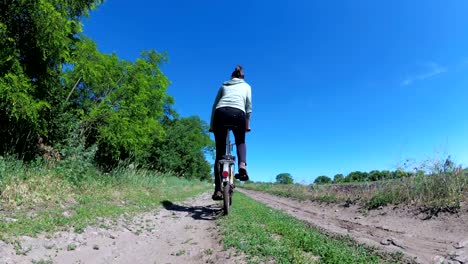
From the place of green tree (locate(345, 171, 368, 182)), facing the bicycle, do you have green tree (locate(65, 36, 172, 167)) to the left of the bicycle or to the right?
right

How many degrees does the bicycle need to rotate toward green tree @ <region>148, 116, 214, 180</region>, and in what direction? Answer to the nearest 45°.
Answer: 0° — it already faces it

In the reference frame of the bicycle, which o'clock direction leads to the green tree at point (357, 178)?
The green tree is roughly at 1 o'clock from the bicycle.

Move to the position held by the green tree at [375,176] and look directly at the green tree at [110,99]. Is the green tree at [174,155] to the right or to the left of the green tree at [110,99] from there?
right

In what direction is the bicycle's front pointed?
away from the camera

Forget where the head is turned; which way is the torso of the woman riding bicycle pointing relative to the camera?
away from the camera

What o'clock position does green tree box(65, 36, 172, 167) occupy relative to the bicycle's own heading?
The green tree is roughly at 11 o'clock from the bicycle.
